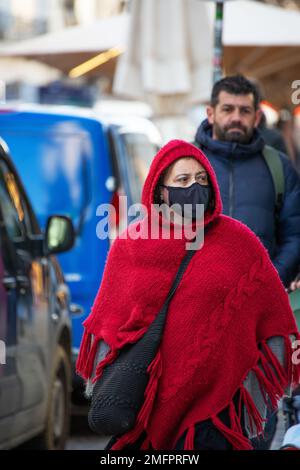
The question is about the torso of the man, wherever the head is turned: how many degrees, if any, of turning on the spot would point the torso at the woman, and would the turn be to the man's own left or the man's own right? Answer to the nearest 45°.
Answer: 0° — they already face them

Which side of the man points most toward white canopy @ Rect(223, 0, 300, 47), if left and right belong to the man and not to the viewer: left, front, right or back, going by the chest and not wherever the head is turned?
back

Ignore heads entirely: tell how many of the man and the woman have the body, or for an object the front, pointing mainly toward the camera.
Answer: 2

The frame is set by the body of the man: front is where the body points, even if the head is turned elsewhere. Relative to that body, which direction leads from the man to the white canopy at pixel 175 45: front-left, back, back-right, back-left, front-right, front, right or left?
back

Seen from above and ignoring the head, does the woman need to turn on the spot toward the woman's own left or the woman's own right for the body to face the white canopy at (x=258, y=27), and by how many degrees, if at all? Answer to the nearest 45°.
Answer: approximately 180°

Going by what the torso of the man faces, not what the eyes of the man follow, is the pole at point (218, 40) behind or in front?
behind
